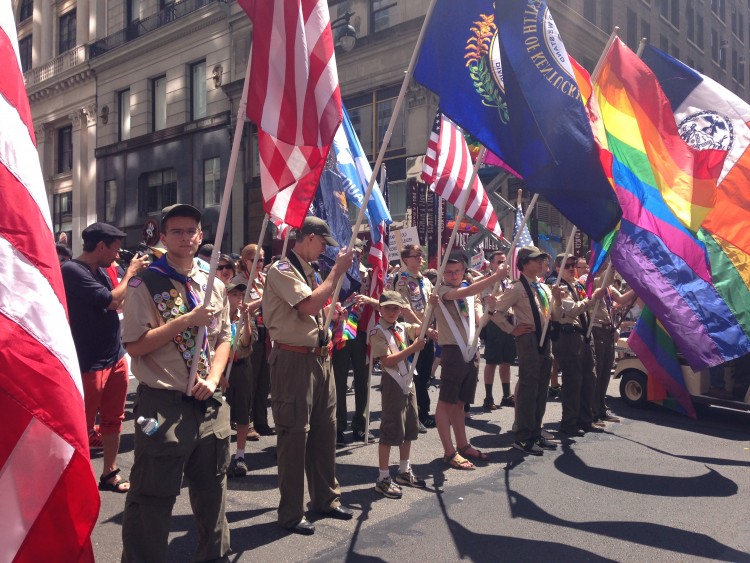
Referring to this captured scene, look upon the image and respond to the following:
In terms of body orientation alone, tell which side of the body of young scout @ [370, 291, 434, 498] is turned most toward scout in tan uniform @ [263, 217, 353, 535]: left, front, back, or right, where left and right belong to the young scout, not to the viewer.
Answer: right

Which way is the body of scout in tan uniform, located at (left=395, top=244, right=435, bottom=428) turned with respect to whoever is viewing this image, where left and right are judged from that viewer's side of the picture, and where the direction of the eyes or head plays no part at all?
facing the viewer and to the right of the viewer

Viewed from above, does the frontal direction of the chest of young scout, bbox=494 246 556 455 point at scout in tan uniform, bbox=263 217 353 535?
no

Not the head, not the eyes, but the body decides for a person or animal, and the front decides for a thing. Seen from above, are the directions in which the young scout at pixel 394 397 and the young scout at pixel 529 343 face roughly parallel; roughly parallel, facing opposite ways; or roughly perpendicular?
roughly parallel

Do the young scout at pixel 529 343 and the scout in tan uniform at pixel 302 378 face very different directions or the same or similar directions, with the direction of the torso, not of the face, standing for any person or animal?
same or similar directions

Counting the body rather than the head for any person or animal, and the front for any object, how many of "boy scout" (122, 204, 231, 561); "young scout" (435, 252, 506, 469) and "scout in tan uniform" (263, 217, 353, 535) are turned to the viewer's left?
0

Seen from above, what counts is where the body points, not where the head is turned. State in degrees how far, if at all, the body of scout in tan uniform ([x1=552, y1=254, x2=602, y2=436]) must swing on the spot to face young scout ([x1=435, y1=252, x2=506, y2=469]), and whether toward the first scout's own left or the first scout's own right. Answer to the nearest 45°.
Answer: approximately 90° to the first scout's own right

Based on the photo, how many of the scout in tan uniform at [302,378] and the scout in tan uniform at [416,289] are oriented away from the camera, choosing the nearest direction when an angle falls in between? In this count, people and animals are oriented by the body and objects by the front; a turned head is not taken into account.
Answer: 0

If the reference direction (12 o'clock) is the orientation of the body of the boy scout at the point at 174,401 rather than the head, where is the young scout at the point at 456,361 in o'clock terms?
The young scout is roughly at 9 o'clock from the boy scout.

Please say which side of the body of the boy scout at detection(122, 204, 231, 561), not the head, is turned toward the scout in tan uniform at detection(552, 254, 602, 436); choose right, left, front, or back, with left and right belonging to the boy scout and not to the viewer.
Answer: left

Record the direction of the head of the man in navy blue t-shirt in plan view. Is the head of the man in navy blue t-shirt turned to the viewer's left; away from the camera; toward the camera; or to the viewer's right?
to the viewer's right

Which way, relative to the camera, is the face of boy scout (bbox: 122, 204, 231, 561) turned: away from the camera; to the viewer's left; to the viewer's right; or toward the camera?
toward the camera

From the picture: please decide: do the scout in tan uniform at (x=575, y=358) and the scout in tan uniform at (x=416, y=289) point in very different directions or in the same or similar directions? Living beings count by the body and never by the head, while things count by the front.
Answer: same or similar directions

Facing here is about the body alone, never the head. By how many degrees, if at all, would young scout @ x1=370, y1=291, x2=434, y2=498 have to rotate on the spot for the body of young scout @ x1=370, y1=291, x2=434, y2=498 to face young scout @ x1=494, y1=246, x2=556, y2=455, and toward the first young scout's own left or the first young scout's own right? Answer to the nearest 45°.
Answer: approximately 90° to the first young scout's own left

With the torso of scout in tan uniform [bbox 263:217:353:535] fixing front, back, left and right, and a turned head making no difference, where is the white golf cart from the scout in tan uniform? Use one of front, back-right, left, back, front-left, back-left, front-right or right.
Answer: left

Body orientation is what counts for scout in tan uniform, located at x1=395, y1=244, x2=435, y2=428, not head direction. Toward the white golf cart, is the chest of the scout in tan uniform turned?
no
